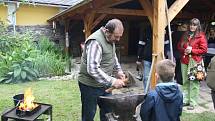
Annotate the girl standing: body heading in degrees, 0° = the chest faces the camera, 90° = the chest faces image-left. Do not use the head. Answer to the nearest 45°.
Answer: approximately 45°

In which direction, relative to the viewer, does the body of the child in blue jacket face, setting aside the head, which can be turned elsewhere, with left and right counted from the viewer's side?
facing away from the viewer and to the left of the viewer

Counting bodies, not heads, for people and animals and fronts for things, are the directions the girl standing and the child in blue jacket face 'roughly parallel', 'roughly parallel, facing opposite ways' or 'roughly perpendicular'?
roughly parallel, facing opposite ways

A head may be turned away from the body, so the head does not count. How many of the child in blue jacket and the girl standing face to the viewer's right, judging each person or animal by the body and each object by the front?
0

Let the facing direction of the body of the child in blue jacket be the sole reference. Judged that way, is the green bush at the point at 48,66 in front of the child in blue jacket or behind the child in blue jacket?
in front

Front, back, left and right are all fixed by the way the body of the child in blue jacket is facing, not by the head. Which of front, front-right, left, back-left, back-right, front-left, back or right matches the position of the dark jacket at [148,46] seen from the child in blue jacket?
front-right

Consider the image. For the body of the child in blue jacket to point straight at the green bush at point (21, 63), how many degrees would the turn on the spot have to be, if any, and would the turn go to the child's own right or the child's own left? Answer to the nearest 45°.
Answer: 0° — they already face it
